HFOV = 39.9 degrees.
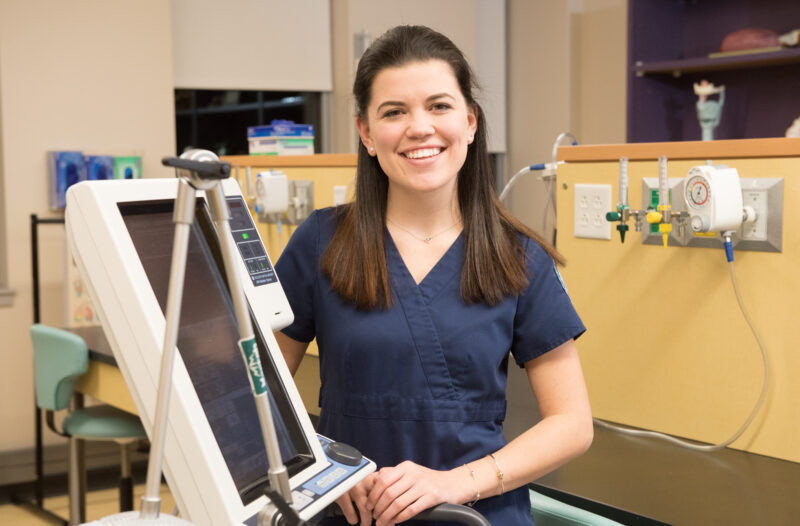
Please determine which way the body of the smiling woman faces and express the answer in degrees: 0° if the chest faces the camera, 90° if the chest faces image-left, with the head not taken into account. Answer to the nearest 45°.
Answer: approximately 0°

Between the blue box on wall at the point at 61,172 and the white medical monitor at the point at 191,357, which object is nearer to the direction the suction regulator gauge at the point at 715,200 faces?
the white medical monitor

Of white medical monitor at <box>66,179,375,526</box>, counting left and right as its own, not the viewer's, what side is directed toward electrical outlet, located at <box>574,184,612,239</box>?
left

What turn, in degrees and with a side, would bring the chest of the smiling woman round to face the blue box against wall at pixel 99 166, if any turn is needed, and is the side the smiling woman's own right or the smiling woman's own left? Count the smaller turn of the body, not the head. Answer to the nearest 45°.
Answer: approximately 135° to the smiling woman's own right

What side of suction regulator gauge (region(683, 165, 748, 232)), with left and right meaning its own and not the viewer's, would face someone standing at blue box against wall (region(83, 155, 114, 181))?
right

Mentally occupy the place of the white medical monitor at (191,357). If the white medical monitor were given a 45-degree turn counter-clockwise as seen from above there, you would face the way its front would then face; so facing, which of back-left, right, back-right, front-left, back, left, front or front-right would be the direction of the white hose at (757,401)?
front-left

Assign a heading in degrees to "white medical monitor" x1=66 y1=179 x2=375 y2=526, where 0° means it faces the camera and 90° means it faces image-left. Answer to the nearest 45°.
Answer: approximately 315°

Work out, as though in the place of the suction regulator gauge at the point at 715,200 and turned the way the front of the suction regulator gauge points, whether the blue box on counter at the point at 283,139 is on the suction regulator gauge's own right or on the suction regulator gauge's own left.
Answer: on the suction regulator gauge's own right
